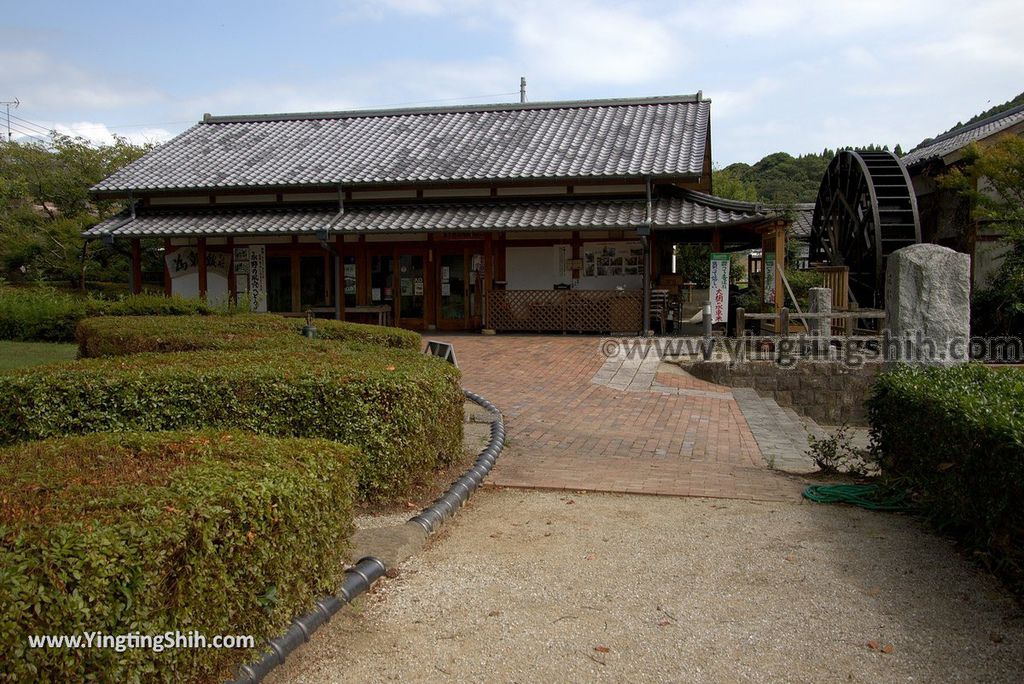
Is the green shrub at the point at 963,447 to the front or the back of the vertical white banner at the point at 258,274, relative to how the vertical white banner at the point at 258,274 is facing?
to the front

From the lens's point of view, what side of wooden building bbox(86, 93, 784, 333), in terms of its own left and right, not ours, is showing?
front

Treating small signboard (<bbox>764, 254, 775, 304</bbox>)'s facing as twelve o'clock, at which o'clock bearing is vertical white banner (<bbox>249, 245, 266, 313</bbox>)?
The vertical white banner is roughly at 3 o'clock from the small signboard.

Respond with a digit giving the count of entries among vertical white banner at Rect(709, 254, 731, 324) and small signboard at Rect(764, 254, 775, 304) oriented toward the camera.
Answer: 2

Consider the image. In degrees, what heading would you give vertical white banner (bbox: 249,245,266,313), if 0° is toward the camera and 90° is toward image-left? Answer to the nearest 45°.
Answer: approximately 0°

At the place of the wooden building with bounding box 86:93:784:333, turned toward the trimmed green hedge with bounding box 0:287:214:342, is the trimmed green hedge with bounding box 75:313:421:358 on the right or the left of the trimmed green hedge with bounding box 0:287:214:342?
left

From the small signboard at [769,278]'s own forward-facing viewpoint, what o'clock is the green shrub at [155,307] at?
The green shrub is roughly at 2 o'clock from the small signboard.

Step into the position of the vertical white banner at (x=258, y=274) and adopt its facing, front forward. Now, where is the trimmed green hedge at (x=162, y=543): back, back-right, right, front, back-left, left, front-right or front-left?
front

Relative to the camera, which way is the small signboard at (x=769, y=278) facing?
toward the camera

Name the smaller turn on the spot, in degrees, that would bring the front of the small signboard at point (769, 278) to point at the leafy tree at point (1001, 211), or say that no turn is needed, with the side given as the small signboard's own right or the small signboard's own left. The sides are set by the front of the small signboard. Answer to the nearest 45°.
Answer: approximately 90° to the small signboard's own left

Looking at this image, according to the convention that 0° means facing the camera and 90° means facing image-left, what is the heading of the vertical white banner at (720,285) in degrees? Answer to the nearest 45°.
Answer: approximately 0°

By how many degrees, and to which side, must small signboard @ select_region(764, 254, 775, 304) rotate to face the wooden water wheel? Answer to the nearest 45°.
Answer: approximately 135° to its left

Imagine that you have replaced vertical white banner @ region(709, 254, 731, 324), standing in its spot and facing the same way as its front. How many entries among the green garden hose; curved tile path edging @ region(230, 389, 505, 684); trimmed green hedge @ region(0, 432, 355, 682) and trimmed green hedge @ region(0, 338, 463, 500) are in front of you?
4

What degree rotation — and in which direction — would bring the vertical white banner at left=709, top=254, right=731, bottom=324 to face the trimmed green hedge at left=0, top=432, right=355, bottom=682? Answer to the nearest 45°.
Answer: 0° — it already faces it

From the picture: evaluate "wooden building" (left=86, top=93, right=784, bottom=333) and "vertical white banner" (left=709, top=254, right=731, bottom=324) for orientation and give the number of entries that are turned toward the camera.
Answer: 2

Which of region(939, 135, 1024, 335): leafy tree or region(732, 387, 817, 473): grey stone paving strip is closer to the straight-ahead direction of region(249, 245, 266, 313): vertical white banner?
the grey stone paving strip

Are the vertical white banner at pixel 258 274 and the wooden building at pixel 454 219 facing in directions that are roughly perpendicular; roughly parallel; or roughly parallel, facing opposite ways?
roughly parallel

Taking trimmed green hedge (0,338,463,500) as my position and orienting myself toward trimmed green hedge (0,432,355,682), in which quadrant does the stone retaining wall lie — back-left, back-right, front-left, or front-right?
back-left

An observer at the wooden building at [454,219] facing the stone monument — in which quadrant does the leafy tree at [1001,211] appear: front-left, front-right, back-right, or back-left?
front-left

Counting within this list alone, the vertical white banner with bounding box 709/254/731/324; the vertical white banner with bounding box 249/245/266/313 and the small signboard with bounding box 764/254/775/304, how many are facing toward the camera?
3
